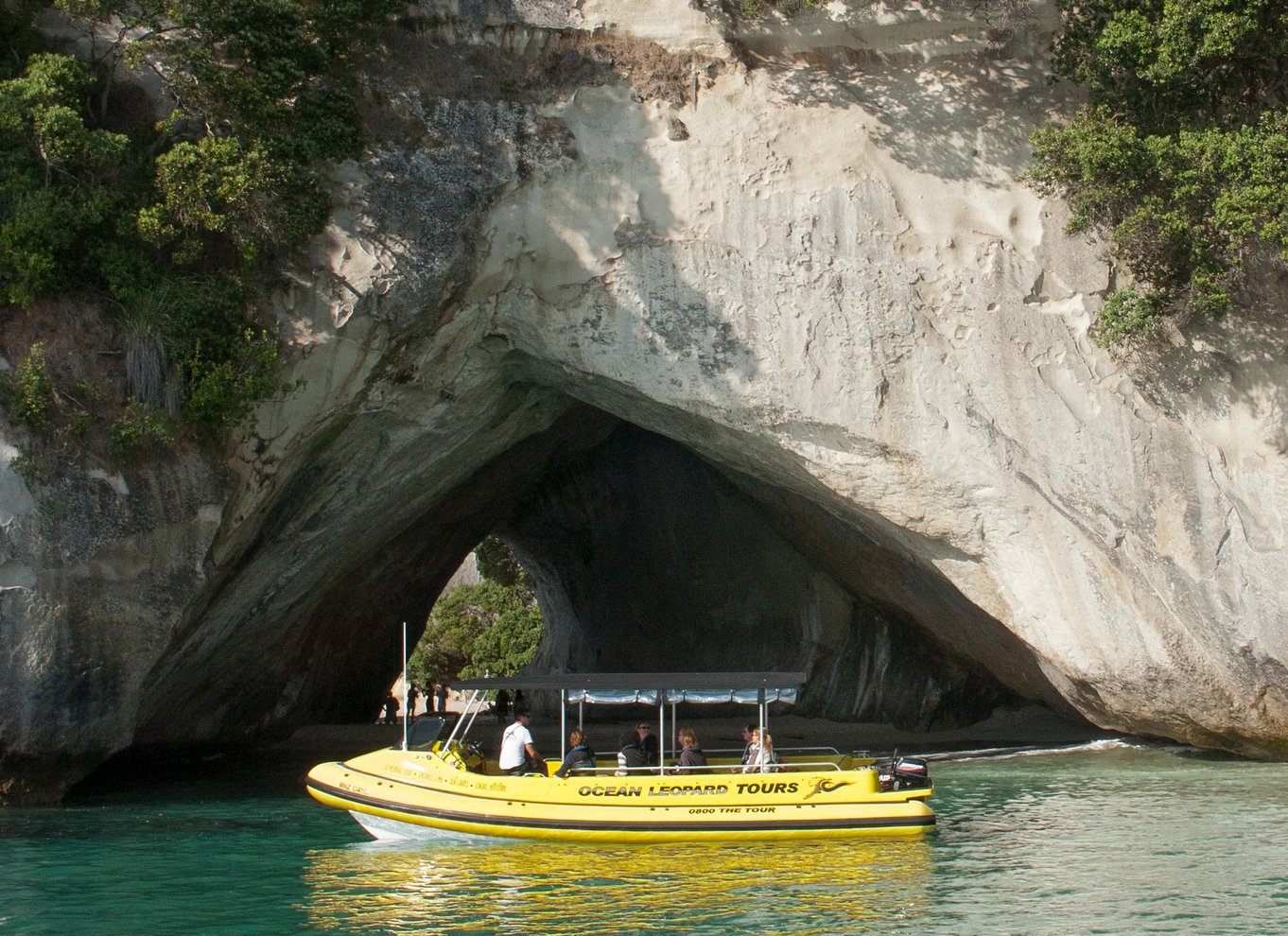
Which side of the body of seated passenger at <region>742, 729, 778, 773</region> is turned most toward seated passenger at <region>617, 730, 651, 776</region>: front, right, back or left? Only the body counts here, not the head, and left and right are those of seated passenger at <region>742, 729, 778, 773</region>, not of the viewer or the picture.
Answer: front

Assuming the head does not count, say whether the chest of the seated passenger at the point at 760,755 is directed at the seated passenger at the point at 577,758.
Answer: yes

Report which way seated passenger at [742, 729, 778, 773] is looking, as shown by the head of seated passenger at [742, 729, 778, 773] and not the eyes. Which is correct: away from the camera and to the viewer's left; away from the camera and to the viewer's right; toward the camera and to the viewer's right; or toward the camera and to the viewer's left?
toward the camera and to the viewer's left

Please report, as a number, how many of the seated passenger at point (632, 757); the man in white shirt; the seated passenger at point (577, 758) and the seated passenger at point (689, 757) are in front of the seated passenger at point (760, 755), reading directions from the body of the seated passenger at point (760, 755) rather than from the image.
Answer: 4

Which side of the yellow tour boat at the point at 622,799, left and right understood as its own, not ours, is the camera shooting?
left

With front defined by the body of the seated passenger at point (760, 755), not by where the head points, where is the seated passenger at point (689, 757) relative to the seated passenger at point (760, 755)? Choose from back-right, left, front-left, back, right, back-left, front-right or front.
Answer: front

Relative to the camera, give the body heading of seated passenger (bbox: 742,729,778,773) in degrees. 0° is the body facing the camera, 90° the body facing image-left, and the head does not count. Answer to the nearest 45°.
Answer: approximately 90°
